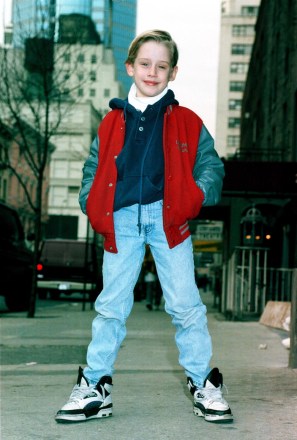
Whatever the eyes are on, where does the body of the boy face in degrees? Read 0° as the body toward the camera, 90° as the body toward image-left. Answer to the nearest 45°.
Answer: approximately 0°

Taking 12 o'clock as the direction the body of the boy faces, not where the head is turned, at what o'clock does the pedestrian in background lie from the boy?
The pedestrian in background is roughly at 6 o'clock from the boy.

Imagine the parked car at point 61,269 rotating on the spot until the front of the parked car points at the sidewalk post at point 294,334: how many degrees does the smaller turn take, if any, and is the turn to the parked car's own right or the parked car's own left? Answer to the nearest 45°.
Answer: approximately 180°

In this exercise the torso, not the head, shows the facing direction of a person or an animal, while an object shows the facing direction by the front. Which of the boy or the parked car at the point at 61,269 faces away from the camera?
the parked car

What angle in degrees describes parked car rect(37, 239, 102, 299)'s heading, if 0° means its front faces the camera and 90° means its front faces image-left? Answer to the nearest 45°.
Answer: approximately 180°

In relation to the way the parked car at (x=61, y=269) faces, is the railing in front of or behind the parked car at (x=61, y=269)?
behind

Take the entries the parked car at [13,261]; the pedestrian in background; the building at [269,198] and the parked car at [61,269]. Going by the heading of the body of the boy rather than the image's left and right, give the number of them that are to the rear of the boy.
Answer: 4

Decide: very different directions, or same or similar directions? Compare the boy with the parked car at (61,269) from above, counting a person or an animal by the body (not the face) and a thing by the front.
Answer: very different directions

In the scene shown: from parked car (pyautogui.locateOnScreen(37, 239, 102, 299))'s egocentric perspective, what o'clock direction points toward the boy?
The boy is roughly at 6 o'clock from the parked car.

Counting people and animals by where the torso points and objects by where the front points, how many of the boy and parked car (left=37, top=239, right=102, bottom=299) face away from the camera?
1
